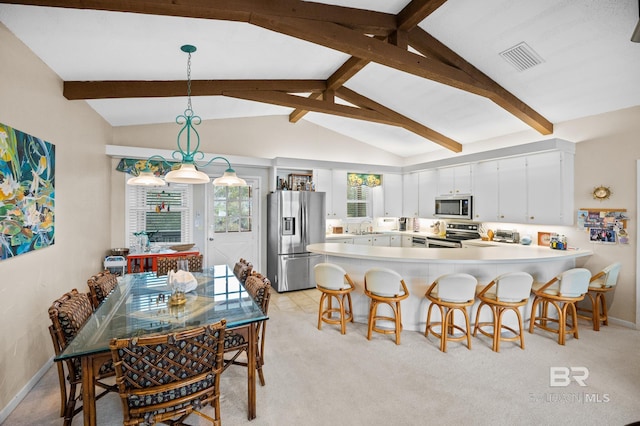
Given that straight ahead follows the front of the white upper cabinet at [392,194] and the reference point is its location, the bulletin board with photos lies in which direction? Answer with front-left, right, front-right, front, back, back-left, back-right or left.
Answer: front-left

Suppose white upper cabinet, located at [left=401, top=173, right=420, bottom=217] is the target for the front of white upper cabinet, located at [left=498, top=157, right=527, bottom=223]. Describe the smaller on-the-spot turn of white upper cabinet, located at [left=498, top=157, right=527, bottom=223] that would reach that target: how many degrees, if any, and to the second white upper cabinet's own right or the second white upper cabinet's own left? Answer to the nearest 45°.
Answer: approximately 90° to the second white upper cabinet's own right

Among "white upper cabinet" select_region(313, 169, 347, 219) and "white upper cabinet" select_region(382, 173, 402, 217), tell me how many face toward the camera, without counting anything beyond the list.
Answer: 2

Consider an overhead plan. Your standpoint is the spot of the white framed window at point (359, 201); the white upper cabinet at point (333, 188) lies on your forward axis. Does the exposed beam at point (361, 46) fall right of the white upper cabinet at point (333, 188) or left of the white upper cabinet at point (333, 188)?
left

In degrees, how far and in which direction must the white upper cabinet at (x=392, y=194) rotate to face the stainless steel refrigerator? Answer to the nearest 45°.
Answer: approximately 45° to its right

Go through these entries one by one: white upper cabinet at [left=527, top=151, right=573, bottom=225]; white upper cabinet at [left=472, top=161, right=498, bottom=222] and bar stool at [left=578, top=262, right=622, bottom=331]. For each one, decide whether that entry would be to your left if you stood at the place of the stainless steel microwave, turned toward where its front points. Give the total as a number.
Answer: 3

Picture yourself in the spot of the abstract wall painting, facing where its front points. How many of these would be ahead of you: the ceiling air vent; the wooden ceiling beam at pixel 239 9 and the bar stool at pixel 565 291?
3

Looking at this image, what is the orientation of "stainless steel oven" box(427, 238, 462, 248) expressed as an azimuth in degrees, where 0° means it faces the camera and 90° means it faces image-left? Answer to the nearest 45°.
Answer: approximately 45°

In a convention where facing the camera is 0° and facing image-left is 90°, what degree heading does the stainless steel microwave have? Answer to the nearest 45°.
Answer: approximately 45°

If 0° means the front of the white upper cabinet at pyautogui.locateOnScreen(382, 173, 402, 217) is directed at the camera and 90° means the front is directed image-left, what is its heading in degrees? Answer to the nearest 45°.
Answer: approximately 0°

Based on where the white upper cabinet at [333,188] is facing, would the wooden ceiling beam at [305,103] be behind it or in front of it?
in front
